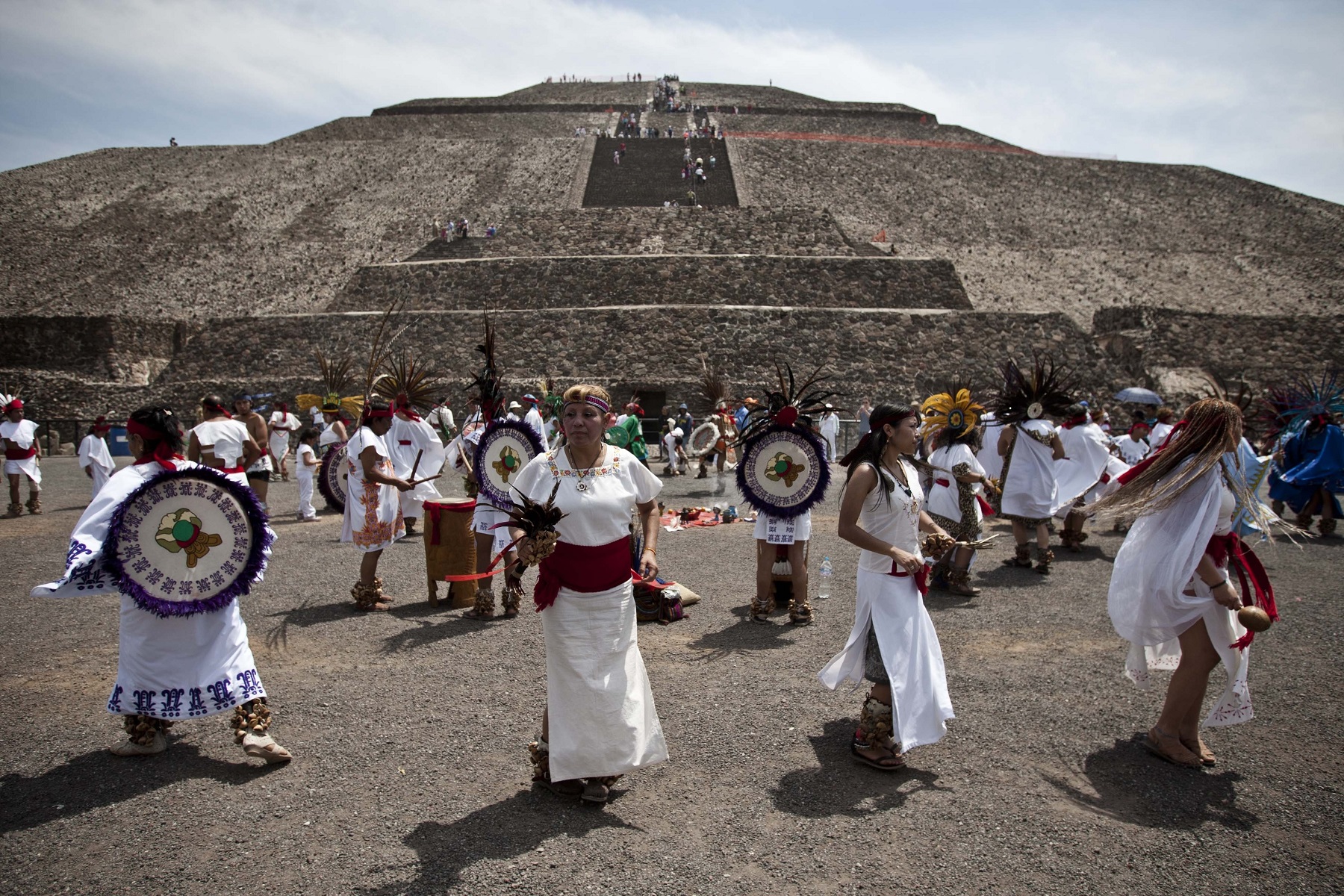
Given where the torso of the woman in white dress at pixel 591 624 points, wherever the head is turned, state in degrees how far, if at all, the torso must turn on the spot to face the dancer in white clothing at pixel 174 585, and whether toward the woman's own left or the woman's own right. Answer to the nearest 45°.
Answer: approximately 90° to the woman's own right

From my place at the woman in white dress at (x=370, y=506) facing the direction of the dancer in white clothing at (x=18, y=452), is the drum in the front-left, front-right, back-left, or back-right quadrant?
back-right

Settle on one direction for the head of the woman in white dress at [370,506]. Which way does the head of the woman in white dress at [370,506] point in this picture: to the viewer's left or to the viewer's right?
to the viewer's right

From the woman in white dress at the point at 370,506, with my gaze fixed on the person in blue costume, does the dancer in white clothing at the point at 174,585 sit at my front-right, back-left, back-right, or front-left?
back-right

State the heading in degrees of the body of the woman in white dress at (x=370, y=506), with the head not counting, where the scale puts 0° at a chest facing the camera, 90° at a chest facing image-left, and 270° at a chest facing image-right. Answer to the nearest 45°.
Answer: approximately 270°

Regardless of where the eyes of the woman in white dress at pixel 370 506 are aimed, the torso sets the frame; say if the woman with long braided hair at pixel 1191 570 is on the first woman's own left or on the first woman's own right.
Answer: on the first woman's own right

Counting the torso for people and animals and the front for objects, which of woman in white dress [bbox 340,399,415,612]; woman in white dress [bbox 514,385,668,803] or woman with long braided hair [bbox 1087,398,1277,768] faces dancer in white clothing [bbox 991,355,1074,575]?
woman in white dress [bbox 340,399,415,612]

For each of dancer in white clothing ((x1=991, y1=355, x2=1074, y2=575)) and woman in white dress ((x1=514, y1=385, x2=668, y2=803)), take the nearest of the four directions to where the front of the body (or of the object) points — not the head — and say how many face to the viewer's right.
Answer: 0

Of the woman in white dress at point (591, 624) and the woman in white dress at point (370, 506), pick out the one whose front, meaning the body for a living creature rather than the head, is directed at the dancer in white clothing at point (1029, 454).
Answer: the woman in white dress at point (370, 506)

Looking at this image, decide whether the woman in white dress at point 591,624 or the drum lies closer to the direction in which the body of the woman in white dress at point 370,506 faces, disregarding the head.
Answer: the drum

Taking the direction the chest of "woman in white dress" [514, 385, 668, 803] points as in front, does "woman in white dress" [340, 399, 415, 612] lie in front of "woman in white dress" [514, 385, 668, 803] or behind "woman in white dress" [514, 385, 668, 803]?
behind

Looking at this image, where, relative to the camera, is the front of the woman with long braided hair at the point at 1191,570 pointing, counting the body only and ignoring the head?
to the viewer's right
